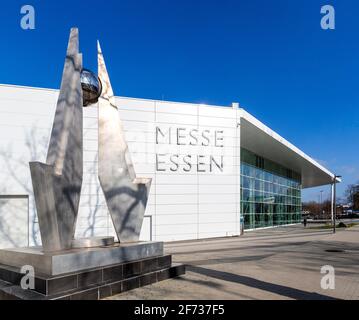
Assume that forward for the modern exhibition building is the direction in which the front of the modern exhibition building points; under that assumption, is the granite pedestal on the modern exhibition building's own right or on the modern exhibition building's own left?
on the modern exhibition building's own right
